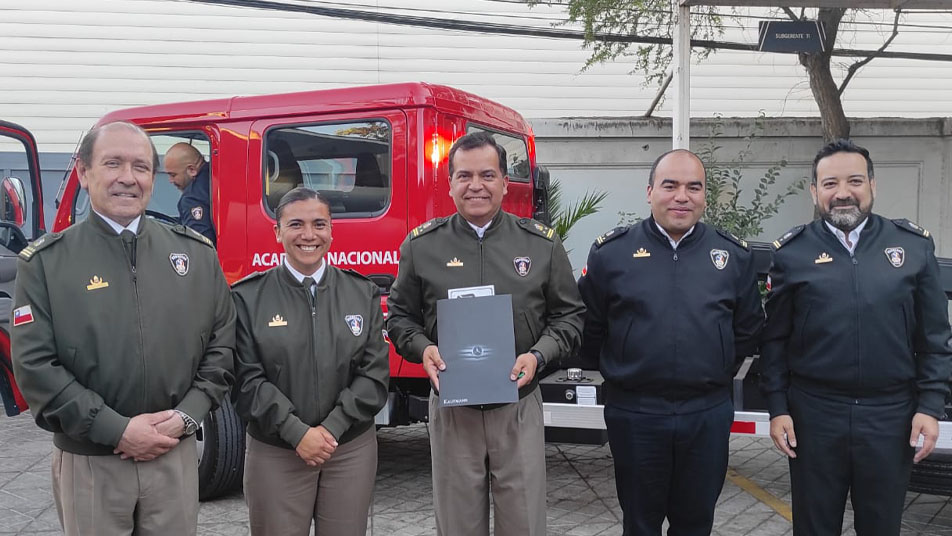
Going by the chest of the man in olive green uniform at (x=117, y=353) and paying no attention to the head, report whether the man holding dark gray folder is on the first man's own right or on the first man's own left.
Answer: on the first man's own left

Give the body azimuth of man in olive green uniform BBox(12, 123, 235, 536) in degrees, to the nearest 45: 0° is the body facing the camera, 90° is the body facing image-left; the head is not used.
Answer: approximately 0°

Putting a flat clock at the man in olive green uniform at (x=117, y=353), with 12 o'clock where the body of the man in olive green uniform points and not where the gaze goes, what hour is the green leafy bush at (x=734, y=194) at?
The green leafy bush is roughly at 8 o'clock from the man in olive green uniform.

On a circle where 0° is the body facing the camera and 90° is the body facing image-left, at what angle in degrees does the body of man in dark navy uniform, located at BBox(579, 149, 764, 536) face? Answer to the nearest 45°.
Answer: approximately 0°

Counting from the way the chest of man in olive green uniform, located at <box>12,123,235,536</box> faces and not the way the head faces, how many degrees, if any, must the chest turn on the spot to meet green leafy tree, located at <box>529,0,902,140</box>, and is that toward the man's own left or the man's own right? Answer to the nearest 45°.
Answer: approximately 135° to the man's own left

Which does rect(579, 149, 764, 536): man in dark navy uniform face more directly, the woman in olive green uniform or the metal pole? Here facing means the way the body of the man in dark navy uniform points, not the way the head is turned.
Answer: the woman in olive green uniform

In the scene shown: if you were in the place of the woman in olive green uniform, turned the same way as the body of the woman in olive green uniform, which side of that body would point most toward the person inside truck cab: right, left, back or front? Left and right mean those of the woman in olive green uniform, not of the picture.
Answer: back

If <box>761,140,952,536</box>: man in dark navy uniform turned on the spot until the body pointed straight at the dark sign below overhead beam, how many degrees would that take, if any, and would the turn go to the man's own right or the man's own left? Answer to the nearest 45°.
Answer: approximately 180°
